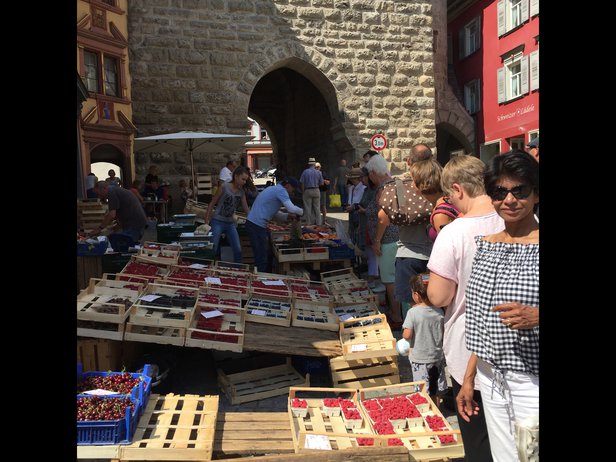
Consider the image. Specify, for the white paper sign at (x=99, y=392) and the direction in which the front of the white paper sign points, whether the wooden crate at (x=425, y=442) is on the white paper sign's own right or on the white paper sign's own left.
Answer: on the white paper sign's own left

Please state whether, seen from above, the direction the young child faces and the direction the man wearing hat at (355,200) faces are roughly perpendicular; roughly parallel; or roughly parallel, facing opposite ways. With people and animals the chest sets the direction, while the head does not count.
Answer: roughly perpendicular

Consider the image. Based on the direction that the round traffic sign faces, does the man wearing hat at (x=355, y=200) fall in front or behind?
in front

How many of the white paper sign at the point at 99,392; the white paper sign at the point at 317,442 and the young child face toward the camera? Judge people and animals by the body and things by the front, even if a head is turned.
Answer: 2

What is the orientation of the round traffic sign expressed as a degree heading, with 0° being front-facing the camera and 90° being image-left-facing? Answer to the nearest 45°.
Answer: approximately 0°

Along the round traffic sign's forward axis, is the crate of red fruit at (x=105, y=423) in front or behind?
in front

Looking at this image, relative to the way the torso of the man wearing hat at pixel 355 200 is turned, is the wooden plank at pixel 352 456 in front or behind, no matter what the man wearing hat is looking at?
in front

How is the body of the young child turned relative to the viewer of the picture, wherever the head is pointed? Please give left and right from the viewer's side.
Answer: facing away from the viewer and to the left of the viewer

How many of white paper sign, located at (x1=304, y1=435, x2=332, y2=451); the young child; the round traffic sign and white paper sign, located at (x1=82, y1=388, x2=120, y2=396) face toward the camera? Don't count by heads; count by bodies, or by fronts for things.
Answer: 3
